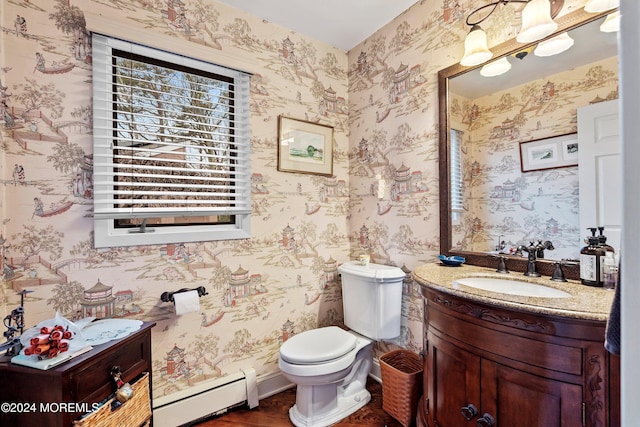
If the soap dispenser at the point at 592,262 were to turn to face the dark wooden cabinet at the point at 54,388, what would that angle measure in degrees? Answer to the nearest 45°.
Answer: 0° — it already faces it

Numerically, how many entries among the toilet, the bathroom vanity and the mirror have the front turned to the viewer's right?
0

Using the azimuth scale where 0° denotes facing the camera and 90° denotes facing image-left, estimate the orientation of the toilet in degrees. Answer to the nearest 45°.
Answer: approximately 45°

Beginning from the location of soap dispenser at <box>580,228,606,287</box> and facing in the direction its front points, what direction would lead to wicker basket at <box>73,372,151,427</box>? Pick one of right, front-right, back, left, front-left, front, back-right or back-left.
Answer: front

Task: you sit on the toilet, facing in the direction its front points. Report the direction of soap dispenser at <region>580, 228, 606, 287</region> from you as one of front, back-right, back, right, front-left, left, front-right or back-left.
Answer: left

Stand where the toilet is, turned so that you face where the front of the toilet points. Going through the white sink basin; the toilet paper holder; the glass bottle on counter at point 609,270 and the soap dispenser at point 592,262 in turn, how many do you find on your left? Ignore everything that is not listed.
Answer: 3

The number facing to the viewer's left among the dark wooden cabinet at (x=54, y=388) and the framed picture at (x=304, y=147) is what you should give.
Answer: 0

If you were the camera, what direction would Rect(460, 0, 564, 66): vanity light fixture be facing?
facing the viewer and to the left of the viewer

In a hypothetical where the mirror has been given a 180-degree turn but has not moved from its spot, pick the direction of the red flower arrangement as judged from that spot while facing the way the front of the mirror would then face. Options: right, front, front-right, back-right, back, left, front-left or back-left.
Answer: back

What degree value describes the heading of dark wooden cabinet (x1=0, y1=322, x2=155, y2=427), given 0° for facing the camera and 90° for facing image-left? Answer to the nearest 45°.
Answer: approximately 315°

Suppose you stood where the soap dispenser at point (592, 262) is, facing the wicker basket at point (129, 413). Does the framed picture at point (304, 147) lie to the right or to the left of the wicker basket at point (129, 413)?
right

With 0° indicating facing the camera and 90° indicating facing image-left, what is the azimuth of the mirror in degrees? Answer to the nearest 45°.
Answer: approximately 45°
